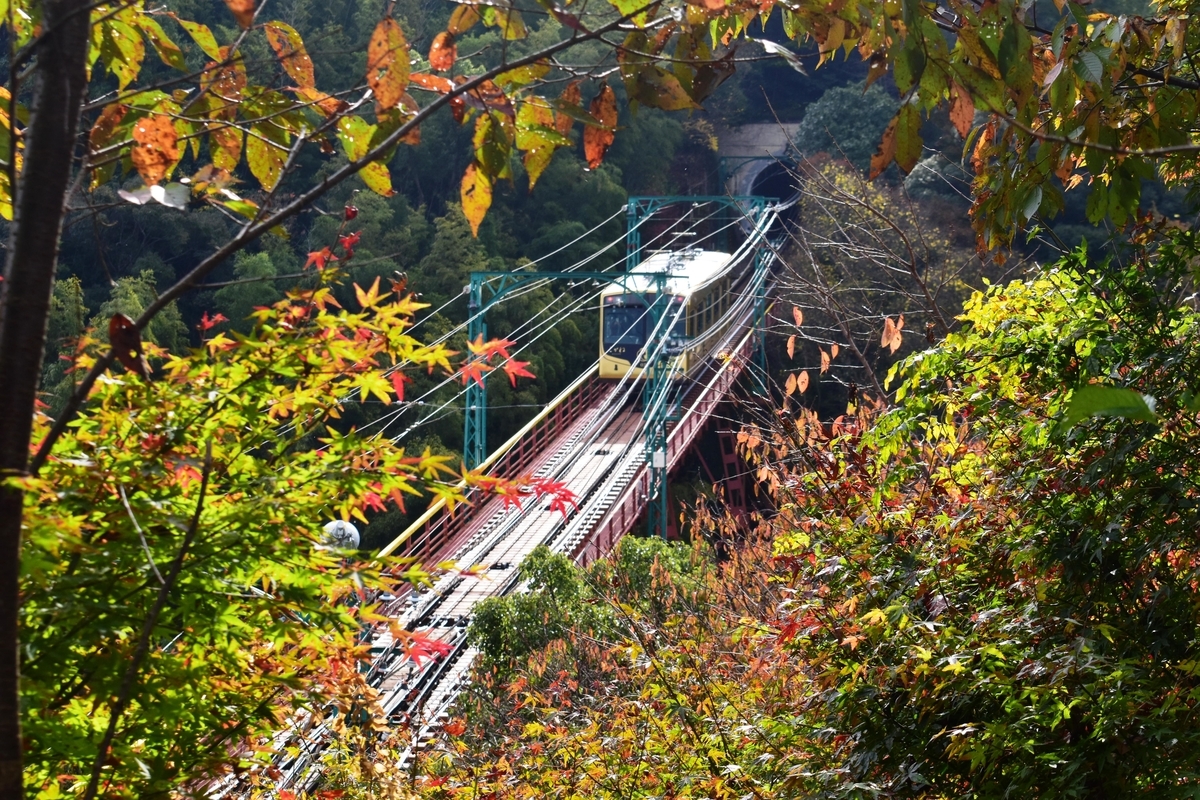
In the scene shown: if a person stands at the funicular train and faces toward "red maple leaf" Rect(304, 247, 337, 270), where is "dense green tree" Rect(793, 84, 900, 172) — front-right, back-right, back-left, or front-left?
back-left
